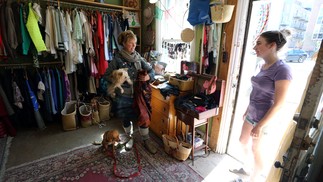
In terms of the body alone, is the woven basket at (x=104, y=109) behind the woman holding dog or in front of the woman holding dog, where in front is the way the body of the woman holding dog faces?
behind

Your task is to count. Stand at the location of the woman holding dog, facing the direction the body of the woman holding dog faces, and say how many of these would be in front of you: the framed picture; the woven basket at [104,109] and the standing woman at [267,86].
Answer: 1

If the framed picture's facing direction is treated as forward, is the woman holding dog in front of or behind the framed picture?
in front

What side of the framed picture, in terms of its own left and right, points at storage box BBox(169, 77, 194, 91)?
front

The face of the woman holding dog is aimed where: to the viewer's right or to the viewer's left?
to the viewer's right

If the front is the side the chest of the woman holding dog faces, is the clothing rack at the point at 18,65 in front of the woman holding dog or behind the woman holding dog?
behind

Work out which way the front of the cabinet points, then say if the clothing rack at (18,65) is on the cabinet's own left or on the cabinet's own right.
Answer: on the cabinet's own right

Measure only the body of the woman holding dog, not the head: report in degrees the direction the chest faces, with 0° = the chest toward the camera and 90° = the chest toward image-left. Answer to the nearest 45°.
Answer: approximately 315°

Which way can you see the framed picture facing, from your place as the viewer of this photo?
facing the viewer

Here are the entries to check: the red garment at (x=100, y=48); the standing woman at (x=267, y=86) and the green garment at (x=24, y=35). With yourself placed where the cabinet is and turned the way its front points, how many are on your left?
1

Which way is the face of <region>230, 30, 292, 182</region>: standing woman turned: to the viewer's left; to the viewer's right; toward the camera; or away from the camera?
to the viewer's left

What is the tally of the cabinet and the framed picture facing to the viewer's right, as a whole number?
0

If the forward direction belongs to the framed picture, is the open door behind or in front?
in front

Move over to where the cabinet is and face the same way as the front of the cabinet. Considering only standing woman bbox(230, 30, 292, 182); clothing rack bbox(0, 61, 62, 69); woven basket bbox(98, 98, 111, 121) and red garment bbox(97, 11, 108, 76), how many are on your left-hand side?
1
